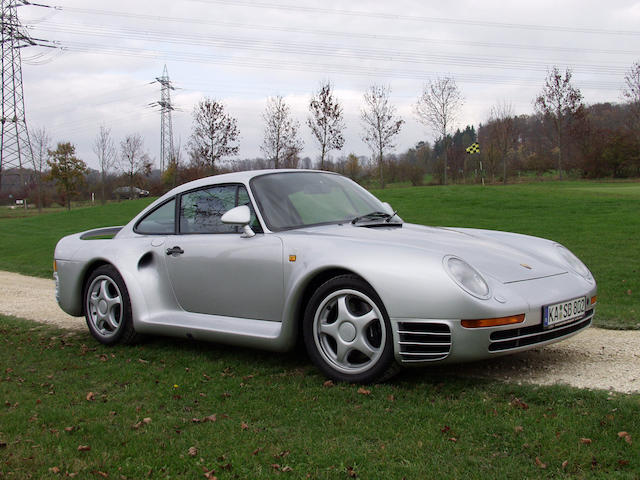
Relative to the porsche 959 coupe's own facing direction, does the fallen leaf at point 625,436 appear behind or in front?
in front

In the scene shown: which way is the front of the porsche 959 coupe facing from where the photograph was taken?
facing the viewer and to the right of the viewer

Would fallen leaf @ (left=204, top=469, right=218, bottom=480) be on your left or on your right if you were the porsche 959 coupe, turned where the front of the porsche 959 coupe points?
on your right

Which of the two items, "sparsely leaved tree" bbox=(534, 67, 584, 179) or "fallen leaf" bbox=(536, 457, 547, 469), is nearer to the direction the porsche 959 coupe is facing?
the fallen leaf

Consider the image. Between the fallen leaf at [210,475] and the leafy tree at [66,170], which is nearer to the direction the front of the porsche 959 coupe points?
the fallen leaf

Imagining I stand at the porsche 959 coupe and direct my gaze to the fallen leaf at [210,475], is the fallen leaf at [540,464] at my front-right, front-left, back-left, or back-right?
front-left

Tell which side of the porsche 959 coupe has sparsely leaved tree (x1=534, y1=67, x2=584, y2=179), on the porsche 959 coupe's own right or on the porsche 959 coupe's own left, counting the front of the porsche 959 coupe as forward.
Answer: on the porsche 959 coupe's own left

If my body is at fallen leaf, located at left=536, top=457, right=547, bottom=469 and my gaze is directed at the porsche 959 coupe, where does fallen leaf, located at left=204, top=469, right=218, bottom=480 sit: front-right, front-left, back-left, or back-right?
front-left

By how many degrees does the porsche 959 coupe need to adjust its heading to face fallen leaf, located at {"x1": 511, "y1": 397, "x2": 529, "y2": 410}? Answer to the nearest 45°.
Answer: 0° — it already faces it
